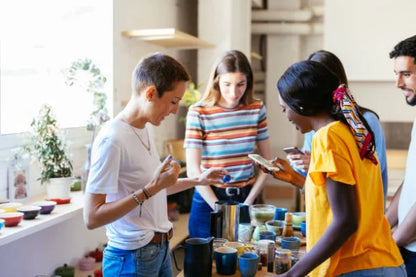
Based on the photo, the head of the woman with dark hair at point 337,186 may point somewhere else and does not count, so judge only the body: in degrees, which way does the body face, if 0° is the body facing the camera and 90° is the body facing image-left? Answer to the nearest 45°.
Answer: approximately 90°

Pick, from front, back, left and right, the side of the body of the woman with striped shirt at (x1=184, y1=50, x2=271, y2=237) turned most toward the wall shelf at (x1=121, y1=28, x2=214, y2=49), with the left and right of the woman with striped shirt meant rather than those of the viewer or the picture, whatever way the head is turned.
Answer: back

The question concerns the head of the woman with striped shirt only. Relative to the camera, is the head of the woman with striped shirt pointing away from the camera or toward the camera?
toward the camera

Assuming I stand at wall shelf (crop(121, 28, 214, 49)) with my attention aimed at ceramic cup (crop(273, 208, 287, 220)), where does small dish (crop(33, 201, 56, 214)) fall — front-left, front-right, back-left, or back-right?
front-right

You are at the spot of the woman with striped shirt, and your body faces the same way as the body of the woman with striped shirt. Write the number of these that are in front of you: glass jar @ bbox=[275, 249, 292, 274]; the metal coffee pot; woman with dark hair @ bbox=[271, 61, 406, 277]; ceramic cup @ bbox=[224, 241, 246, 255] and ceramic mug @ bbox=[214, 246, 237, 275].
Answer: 5

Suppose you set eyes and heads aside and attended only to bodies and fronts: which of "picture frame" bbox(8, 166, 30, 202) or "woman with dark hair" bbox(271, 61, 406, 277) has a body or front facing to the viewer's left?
the woman with dark hair

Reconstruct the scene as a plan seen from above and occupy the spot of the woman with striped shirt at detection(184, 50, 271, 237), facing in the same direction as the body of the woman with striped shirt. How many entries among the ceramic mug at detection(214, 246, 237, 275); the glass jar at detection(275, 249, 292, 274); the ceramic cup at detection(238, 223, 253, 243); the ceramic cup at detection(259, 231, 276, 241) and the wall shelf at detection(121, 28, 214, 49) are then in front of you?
4

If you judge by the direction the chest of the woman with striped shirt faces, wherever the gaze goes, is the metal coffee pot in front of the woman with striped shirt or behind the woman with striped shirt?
in front

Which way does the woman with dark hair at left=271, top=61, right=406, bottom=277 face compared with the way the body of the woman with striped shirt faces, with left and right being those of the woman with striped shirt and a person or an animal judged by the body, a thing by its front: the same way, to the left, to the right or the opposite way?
to the right

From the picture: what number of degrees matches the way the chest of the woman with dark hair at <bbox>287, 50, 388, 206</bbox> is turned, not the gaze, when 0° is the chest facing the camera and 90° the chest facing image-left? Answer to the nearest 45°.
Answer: approximately 45°

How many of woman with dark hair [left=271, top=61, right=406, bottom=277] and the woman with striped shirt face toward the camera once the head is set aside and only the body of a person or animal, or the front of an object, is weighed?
1

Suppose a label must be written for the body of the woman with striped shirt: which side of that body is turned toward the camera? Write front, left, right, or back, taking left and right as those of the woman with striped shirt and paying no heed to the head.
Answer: front

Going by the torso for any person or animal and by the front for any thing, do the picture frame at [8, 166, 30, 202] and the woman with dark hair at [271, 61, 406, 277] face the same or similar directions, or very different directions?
very different directions

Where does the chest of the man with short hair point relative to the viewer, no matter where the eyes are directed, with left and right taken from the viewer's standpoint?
facing the viewer and to the left of the viewer
